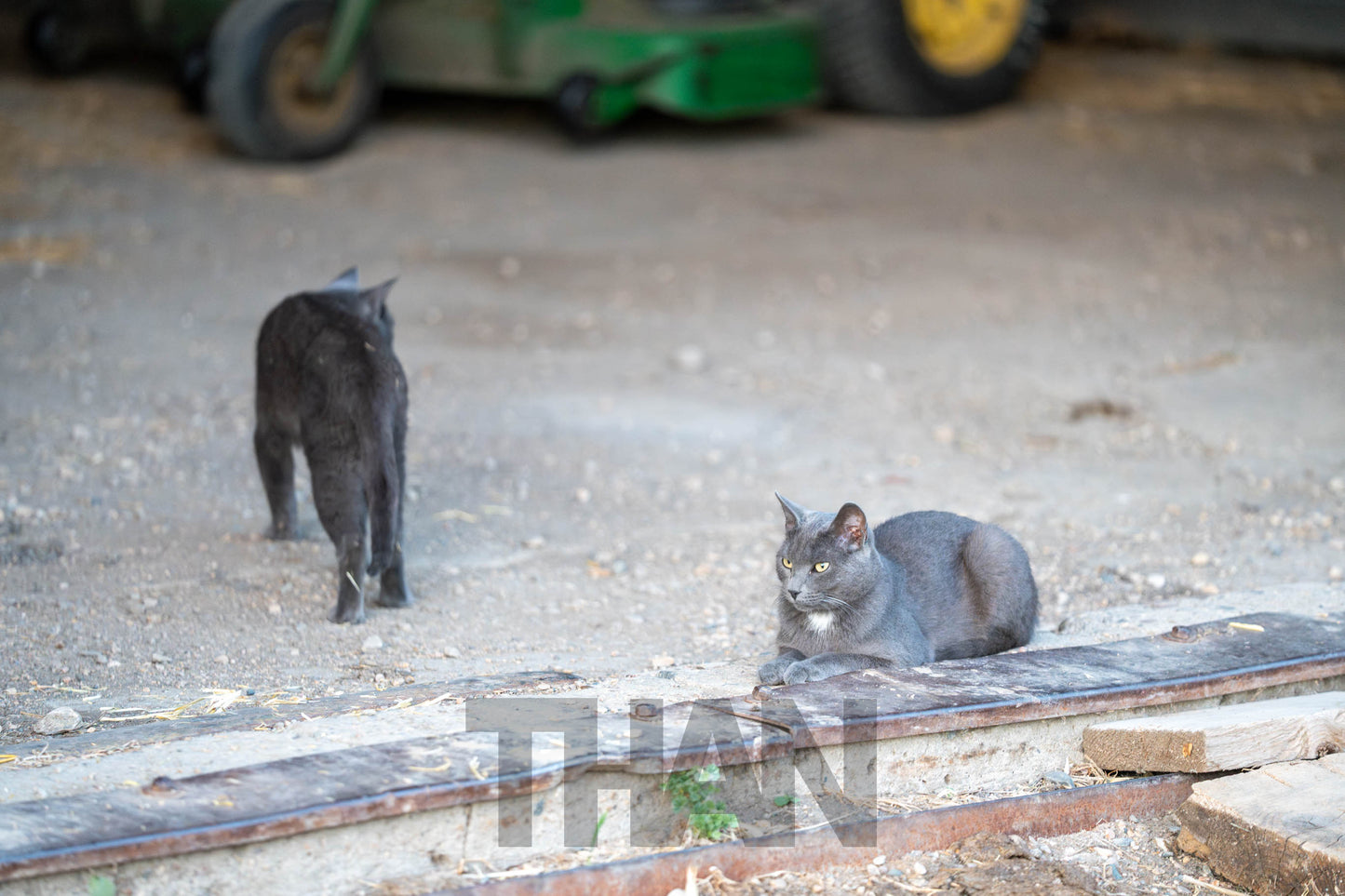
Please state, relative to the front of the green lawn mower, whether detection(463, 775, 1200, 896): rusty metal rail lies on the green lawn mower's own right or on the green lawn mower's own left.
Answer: on the green lawn mower's own left

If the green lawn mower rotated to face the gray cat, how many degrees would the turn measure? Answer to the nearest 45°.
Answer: approximately 45° to its left

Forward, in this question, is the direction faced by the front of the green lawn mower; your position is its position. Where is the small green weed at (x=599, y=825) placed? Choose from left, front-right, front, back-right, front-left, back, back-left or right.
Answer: front-left

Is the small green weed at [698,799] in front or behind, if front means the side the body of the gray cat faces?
in front

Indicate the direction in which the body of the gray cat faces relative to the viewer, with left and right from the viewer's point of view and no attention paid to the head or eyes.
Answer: facing the viewer and to the left of the viewer

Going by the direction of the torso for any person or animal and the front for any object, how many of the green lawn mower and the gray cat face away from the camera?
0
